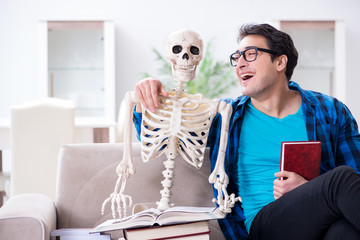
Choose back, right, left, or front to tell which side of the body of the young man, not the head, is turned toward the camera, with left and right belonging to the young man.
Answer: front

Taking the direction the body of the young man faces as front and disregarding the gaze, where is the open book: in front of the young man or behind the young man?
in front

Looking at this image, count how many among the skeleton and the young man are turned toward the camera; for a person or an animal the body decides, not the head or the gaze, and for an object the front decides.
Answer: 2

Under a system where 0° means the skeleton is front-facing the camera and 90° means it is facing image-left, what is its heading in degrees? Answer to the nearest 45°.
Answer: approximately 0°
